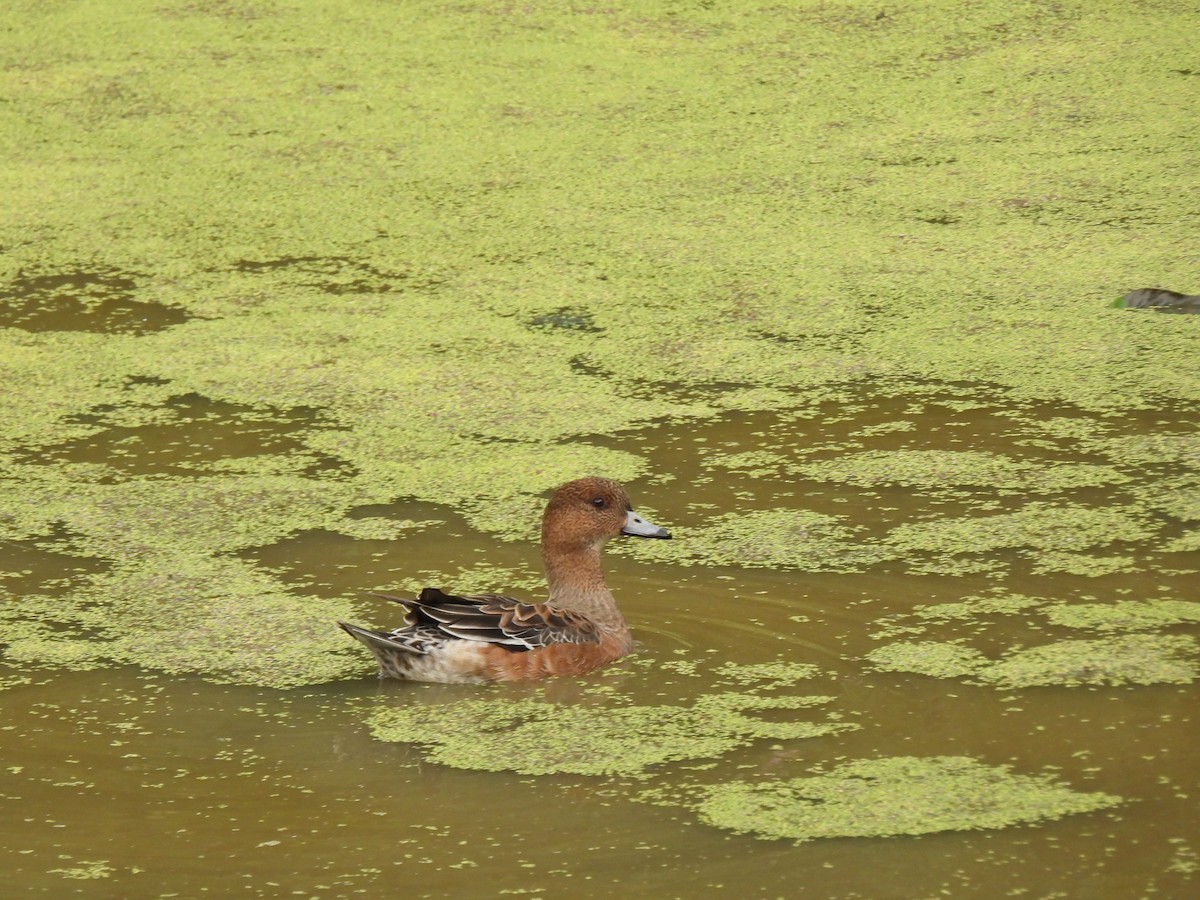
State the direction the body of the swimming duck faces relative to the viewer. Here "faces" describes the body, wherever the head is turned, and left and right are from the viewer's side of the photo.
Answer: facing to the right of the viewer
